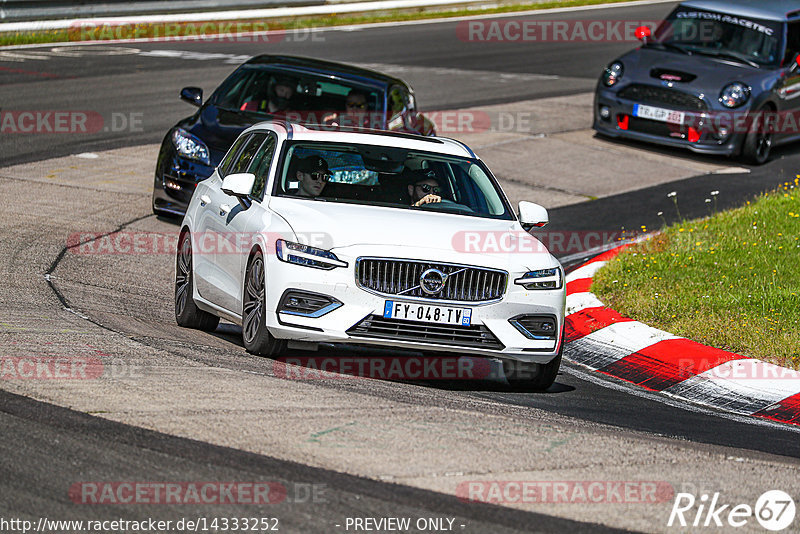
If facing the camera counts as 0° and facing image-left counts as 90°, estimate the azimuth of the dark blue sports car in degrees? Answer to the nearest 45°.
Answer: approximately 45°

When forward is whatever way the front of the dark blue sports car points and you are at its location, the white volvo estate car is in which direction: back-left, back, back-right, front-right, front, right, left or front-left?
front-left

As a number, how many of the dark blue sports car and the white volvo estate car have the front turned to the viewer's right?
0

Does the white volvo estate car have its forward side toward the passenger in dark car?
no

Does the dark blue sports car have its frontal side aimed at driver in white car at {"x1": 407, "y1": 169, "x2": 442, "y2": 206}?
no

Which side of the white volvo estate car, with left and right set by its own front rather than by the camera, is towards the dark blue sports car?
back

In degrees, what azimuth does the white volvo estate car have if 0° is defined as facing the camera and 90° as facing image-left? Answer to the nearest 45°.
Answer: approximately 0°
